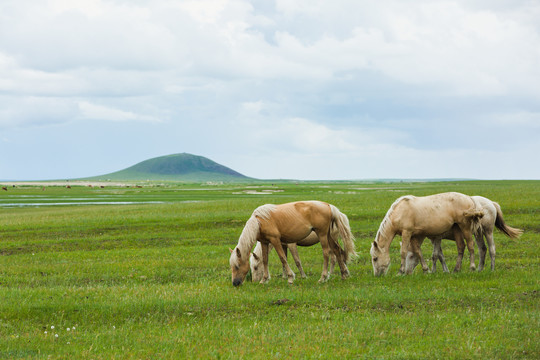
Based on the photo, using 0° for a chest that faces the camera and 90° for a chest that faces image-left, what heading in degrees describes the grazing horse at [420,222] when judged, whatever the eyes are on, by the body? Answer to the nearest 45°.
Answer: approximately 90°
